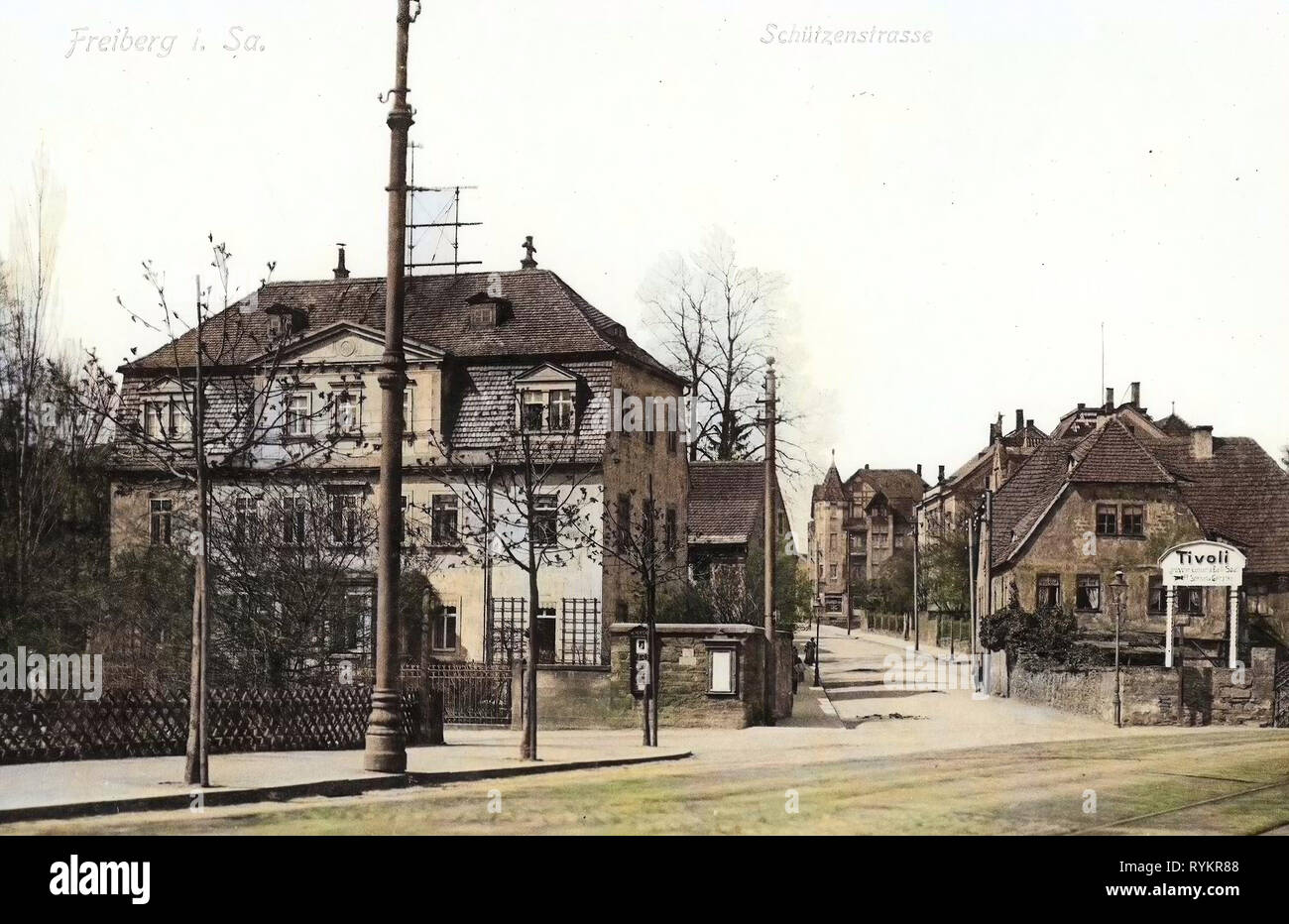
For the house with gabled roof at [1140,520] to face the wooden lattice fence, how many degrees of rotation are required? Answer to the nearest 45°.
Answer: approximately 45° to its right

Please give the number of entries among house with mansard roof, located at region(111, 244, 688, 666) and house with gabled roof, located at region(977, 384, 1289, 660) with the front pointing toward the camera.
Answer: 2

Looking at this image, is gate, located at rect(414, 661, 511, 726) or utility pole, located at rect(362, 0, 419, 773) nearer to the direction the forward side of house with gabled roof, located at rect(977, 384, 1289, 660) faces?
the utility pole

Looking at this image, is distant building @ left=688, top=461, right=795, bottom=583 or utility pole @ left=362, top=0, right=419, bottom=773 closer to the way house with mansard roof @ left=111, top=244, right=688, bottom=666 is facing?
the utility pole

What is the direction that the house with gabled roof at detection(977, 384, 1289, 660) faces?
toward the camera

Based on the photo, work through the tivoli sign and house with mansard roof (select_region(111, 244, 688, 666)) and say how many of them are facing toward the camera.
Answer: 2

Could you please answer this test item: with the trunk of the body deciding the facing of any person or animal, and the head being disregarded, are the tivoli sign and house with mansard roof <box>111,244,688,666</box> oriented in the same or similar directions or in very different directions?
same or similar directions

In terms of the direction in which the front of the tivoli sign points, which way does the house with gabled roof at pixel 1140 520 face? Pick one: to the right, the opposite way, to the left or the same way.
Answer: the same way

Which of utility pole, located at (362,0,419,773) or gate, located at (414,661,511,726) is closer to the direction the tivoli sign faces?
the utility pole

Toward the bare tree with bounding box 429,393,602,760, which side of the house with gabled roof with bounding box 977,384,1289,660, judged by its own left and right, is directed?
right

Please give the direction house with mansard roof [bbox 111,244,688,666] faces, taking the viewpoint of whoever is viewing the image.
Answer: facing the viewer
